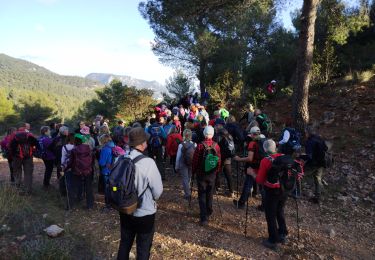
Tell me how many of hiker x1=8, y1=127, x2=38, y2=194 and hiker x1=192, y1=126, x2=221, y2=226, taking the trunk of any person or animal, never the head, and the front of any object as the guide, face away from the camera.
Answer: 2

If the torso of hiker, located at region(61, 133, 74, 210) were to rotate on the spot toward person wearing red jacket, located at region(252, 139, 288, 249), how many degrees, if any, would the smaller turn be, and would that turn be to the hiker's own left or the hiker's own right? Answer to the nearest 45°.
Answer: approximately 90° to the hiker's own right

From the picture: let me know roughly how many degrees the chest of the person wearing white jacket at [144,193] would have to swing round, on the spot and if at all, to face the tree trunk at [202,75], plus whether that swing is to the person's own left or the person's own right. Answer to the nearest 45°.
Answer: approximately 45° to the person's own left

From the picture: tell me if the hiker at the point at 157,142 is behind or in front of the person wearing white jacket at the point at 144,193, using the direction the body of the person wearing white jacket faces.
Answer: in front

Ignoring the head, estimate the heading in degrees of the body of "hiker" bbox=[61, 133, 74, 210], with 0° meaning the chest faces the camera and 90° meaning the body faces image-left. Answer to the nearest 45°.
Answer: approximately 225°

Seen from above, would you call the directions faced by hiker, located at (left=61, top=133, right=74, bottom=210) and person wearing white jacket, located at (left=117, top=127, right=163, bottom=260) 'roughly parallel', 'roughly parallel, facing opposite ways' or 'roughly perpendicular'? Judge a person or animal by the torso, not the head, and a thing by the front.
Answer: roughly parallel

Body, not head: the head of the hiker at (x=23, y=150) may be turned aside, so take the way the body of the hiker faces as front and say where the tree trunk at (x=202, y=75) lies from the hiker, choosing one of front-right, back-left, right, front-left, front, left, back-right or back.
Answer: front-right

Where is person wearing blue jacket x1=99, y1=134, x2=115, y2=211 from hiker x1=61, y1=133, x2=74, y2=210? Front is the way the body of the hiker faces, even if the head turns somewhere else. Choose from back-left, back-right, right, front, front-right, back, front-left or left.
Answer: right

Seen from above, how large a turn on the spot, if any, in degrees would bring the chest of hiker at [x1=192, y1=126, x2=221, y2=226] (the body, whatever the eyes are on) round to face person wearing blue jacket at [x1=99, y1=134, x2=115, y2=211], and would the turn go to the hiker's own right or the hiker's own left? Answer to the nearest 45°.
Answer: approximately 90° to the hiker's own left

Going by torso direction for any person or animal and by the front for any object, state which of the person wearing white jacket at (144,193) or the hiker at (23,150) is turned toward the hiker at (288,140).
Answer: the person wearing white jacket

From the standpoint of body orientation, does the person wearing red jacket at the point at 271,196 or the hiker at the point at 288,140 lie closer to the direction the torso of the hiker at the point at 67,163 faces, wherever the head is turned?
the hiker

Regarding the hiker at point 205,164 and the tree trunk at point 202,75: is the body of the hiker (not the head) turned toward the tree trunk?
yes

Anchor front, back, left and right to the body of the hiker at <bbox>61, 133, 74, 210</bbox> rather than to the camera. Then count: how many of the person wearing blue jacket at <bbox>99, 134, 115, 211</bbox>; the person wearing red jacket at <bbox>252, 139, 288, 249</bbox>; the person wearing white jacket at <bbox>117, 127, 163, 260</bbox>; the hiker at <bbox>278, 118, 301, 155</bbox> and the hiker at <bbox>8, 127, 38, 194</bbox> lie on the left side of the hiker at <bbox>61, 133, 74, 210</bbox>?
1

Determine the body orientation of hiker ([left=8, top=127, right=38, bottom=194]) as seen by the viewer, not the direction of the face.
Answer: away from the camera

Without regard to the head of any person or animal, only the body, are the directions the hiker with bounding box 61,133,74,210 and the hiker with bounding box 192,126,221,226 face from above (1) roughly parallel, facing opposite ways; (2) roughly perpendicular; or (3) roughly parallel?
roughly parallel

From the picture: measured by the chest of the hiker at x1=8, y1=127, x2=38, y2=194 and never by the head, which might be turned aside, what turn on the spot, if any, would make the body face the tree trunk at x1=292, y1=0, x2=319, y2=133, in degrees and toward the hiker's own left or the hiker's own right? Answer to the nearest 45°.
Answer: approximately 90° to the hiker's own right

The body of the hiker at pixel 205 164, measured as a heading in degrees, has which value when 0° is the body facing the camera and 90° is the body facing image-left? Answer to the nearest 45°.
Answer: approximately 180°

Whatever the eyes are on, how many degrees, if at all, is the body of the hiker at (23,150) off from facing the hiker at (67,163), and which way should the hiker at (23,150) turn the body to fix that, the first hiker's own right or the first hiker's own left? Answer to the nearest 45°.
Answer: approximately 135° to the first hiker's own right

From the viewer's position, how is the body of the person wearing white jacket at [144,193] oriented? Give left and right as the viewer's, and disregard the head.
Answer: facing away from the viewer and to the right of the viewer
